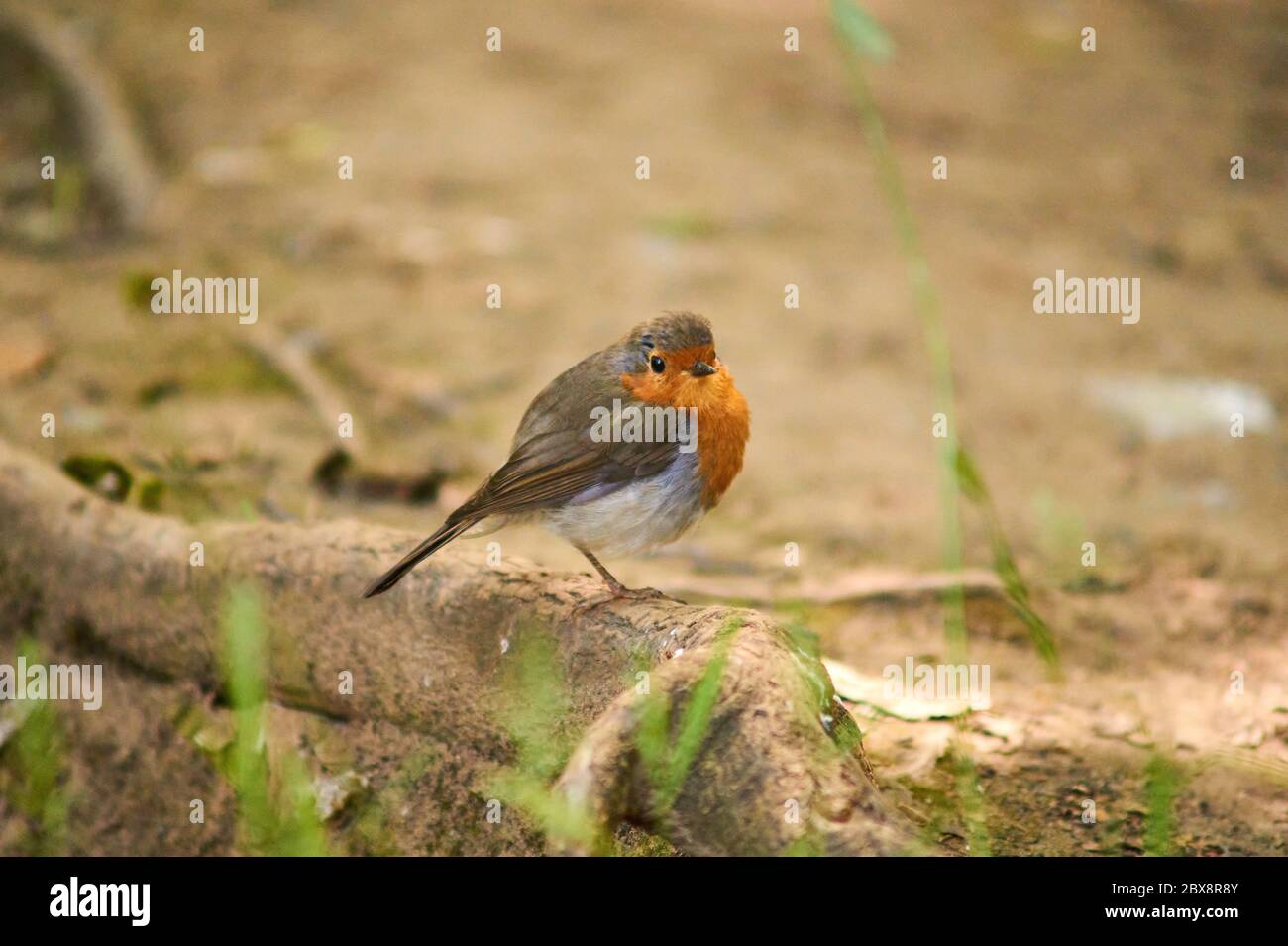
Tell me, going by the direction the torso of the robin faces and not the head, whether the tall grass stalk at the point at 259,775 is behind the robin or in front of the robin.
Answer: behind

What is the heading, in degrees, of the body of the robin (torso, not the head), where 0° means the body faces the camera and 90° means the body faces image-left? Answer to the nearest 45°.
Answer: approximately 270°
